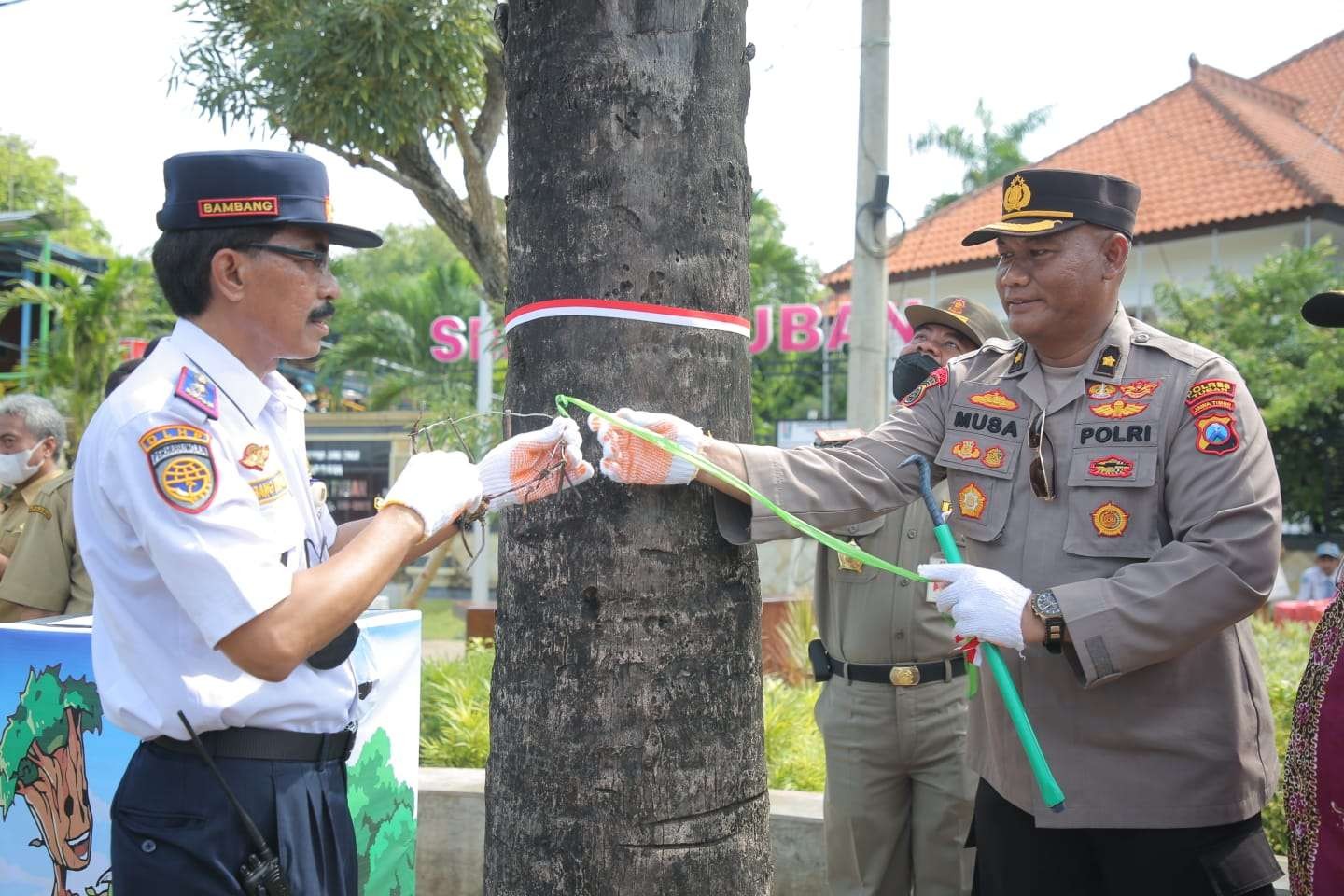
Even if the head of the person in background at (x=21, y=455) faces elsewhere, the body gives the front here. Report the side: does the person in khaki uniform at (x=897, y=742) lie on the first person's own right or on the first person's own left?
on the first person's own left

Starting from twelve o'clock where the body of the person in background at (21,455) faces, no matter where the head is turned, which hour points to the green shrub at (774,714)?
The green shrub is roughly at 8 o'clock from the person in background.

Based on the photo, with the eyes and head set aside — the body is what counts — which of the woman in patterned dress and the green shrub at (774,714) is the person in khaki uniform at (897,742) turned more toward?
the woman in patterned dress

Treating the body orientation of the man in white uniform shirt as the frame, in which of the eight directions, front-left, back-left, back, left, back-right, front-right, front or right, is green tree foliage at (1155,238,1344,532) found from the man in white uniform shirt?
front-left

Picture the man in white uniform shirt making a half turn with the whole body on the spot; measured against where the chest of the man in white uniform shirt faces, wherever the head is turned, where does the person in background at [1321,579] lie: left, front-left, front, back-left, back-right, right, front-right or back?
back-right

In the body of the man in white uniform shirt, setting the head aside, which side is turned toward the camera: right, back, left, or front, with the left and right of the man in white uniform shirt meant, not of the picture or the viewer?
right

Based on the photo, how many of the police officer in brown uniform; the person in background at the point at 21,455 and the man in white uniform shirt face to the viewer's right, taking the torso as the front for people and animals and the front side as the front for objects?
1

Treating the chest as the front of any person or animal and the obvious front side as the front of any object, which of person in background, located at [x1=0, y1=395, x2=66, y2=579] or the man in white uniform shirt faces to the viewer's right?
the man in white uniform shirt

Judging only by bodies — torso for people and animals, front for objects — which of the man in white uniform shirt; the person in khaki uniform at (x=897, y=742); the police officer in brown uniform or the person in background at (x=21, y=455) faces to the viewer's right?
the man in white uniform shirt

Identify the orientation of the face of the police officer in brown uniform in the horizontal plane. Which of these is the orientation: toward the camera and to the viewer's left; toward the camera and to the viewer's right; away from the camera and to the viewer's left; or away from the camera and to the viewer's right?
toward the camera and to the viewer's left

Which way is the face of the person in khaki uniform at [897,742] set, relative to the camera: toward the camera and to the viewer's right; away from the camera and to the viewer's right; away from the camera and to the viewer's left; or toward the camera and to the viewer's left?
toward the camera and to the viewer's left

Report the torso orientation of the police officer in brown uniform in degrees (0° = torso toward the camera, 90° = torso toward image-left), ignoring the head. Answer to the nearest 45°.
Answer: approximately 45°
